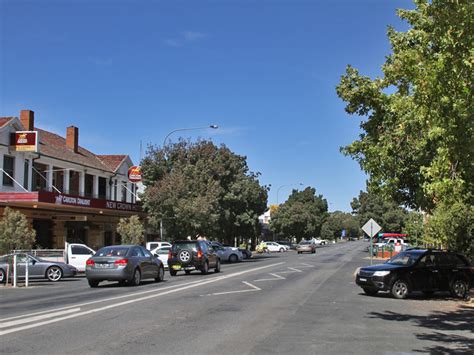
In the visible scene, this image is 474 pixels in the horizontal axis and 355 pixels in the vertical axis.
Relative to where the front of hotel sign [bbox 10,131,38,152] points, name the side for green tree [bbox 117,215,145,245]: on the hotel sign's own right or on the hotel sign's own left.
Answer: on the hotel sign's own left

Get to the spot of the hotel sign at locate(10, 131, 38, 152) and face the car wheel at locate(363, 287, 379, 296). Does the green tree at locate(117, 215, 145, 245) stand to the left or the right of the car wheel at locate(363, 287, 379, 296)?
left

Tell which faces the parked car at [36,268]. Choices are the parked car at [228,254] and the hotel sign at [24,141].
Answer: the hotel sign

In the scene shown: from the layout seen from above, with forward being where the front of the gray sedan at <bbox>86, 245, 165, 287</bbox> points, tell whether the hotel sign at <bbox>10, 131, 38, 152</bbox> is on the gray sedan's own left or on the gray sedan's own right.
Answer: on the gray sedan's own left

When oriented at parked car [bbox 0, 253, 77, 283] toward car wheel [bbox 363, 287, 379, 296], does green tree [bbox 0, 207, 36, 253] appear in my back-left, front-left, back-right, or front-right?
back-left

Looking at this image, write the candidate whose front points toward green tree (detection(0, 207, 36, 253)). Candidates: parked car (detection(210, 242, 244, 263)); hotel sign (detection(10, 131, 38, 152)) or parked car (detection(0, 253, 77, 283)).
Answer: the hotel sign
